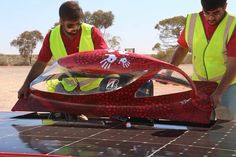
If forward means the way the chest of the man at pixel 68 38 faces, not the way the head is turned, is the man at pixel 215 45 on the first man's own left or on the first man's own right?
on the first man's own left

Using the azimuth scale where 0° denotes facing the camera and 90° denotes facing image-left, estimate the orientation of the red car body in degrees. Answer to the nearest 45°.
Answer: approximately 90°

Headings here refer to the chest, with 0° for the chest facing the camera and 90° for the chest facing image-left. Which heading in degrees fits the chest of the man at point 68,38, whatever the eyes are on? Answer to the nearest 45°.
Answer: approximately 0°

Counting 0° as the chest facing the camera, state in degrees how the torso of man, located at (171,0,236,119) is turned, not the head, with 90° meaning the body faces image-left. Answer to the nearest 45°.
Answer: approximately 0°
